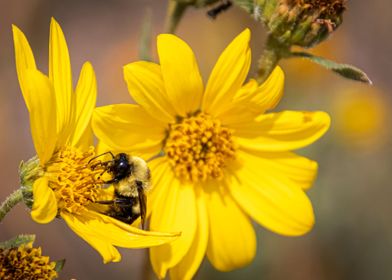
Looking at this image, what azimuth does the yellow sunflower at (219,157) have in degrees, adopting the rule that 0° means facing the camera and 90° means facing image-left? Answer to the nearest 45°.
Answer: approximately 0°

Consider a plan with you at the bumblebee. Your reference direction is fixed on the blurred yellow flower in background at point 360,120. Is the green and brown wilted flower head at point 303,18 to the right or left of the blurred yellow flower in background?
right

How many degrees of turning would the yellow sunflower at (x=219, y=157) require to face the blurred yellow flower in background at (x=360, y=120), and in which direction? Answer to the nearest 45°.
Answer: approximately 135° to its left
